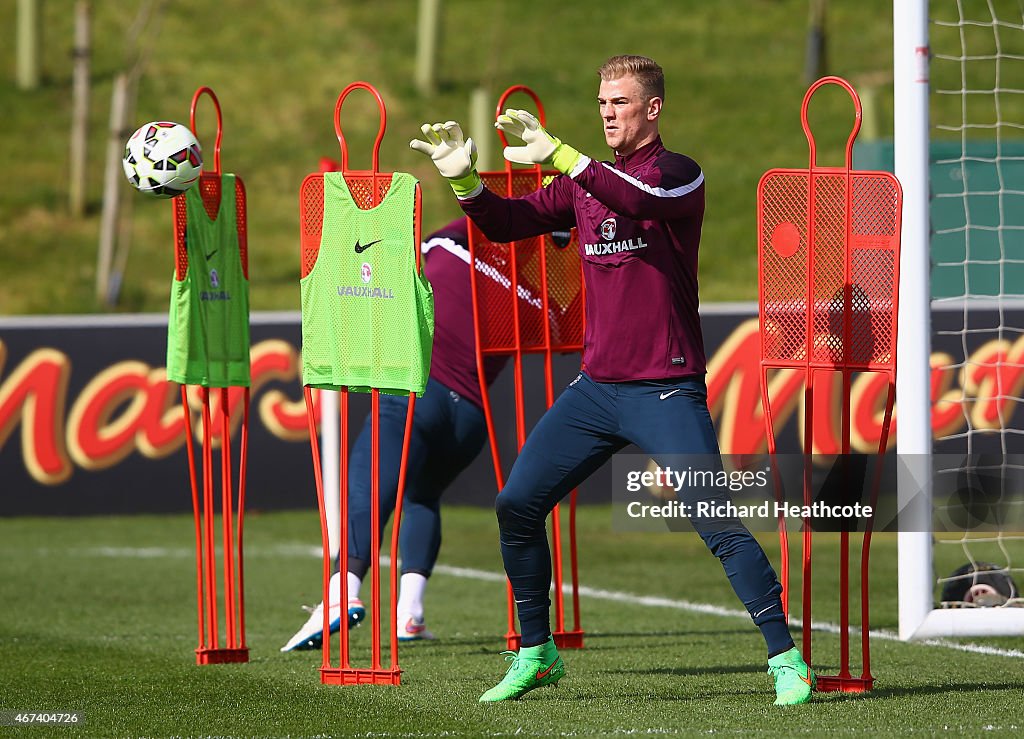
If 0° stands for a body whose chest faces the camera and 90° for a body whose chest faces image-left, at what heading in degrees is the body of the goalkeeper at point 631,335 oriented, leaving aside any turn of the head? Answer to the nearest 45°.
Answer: approximately 45°

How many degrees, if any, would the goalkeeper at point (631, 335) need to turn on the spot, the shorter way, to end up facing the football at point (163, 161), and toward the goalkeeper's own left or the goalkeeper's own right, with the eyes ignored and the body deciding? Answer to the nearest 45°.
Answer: approximately 90° to the goalkeeper's own right
